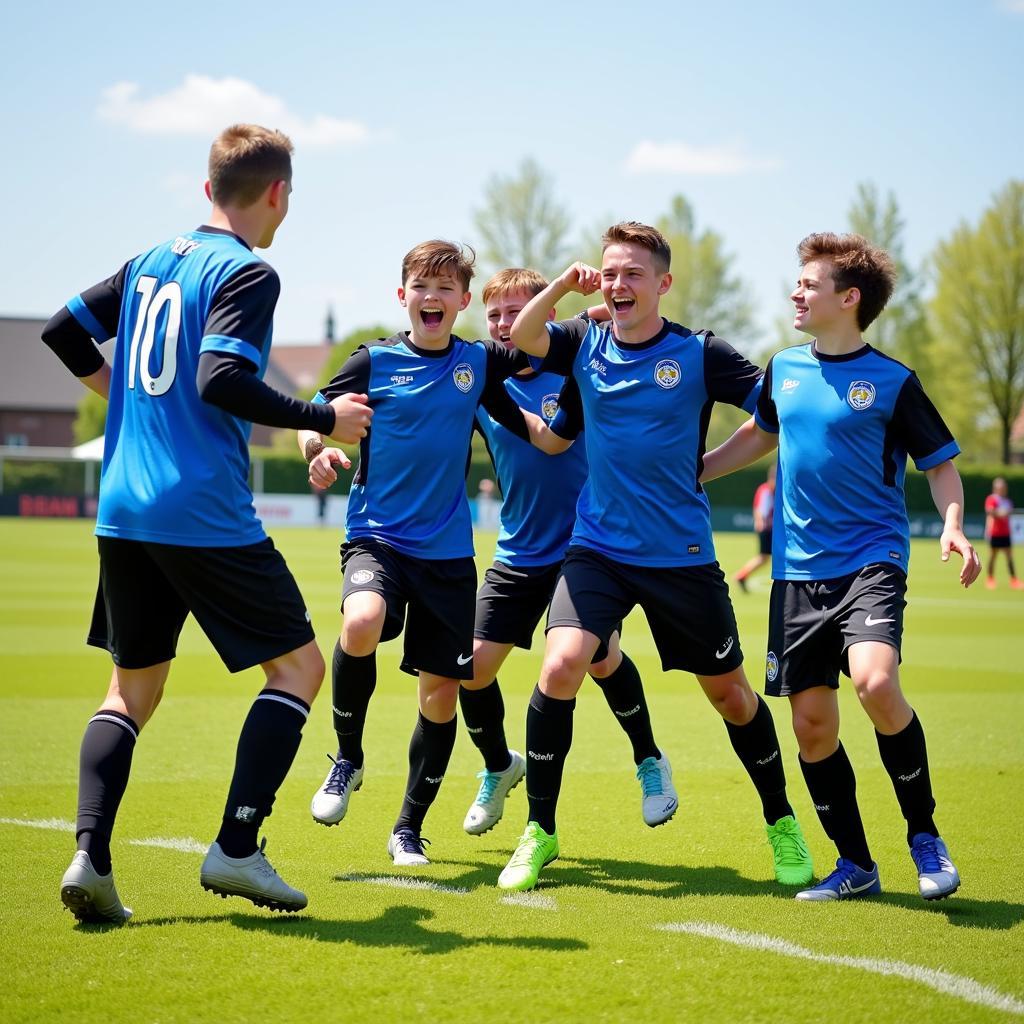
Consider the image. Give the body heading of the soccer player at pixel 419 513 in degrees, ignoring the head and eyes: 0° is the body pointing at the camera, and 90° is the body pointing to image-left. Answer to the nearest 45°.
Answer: approximately 0°

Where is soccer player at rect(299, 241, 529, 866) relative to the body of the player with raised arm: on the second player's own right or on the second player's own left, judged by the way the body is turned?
on the second player's own right

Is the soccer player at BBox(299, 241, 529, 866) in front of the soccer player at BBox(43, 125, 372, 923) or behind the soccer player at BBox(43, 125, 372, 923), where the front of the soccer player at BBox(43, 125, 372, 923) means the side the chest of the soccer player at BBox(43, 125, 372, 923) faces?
in front

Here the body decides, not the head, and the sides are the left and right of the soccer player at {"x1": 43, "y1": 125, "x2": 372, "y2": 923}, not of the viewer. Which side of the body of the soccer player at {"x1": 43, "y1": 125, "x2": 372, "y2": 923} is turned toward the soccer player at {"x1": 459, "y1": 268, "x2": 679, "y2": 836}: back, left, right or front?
front

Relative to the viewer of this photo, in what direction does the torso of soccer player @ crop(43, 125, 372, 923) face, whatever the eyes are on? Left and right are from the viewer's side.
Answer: facing away from the viewer and to the right of the viewer

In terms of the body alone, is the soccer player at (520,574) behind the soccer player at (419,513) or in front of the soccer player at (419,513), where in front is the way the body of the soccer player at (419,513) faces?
behind

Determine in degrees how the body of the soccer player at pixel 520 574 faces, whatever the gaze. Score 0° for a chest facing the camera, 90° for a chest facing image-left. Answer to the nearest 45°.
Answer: approximately 0°

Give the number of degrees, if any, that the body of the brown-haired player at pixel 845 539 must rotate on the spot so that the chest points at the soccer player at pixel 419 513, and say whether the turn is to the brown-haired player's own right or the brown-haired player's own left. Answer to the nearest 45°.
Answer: approximately 45° to the brown-haired player's own right
